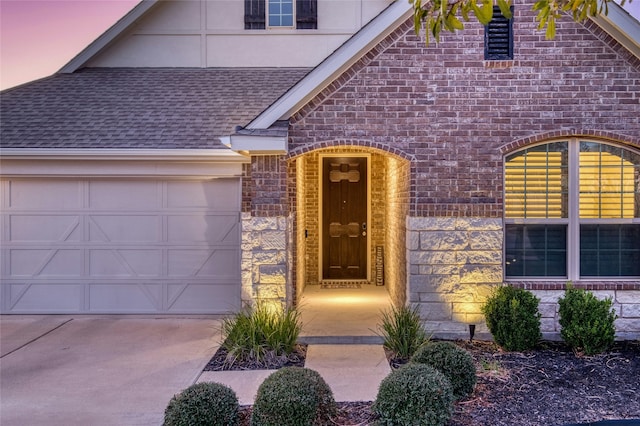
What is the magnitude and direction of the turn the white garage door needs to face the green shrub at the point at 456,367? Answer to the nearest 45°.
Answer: approximately 45° to its left

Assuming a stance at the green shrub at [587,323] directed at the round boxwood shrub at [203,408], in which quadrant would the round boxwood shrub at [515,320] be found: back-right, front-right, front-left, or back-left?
front-right

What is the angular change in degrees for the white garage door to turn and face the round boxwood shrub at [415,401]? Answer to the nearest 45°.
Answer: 0° — it already faces it

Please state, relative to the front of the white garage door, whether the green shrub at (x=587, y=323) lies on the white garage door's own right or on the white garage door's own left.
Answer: on the white garage door's own left

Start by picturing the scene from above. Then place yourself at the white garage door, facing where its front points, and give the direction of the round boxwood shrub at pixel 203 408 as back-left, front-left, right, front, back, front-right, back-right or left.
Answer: front

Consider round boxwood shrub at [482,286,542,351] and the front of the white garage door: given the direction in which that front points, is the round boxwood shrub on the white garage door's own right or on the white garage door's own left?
on the white garage door's own left

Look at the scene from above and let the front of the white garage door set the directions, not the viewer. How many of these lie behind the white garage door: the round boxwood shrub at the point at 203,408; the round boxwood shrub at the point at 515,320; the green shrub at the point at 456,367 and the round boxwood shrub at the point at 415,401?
0

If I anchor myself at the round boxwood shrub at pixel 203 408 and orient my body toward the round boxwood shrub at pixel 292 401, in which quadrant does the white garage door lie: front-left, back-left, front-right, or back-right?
back-left

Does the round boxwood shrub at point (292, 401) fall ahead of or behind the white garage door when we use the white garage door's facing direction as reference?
ahead

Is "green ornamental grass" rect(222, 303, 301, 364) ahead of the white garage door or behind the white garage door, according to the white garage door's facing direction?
ahead

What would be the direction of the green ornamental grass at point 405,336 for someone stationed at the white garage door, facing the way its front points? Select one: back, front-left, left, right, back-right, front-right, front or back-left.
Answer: front-left

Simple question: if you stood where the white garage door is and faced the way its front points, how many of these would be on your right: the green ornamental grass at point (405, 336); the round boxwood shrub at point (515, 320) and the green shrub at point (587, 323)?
0

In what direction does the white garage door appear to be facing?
toward the camera

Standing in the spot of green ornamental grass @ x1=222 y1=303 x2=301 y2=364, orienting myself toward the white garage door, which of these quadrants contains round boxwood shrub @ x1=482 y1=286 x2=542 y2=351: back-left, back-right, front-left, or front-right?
back-right
